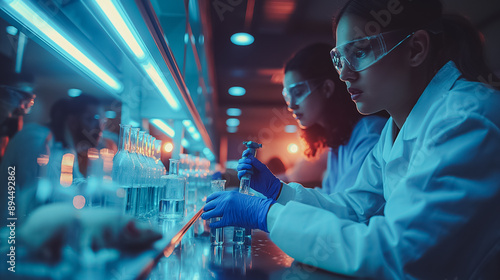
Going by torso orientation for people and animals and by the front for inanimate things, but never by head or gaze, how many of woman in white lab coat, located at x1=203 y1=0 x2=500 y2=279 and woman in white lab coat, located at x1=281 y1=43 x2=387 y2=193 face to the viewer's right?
0

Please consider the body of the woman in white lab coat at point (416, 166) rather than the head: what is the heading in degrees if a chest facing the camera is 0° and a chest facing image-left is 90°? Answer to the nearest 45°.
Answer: approximately 90°

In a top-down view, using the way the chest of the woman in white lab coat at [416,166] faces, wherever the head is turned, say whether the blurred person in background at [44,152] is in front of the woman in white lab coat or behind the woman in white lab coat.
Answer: in front

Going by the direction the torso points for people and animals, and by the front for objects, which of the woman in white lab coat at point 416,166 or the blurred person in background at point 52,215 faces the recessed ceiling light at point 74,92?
the woman in white lab coat

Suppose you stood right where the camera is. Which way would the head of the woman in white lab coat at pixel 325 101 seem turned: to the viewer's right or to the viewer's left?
to the viewer's left

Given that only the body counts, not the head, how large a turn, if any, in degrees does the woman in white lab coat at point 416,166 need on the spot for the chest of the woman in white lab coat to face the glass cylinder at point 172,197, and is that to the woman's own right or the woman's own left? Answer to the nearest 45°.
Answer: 0° — they already face it

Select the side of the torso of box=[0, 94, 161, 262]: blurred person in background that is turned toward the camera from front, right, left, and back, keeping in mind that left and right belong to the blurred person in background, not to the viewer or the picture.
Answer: right

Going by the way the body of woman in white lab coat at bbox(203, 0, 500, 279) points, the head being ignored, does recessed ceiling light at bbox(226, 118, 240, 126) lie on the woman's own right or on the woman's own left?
on the woman's own right

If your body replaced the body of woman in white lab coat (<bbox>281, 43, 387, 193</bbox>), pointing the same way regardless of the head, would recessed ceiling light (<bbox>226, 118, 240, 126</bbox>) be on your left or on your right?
on your right

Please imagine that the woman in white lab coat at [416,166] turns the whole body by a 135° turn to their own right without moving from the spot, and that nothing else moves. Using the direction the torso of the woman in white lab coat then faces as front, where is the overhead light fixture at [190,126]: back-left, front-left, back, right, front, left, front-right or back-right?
left

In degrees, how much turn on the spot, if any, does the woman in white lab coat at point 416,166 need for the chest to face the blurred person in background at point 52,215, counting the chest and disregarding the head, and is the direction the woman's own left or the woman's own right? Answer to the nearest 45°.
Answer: approximately 45° to the woman's own left

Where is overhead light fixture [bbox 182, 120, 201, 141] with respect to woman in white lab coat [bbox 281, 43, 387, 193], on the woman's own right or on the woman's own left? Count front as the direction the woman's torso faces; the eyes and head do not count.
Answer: on the woman's own right

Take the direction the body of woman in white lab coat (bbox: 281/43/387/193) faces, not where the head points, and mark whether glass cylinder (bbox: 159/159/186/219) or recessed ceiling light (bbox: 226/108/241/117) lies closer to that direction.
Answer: the glass cylinder
